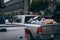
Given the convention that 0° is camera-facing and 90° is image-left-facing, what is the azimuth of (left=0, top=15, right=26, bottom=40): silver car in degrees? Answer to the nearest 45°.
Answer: approximately 90°

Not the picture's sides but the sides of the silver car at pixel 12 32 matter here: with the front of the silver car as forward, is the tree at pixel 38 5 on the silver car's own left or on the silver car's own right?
on the silver car's own right
